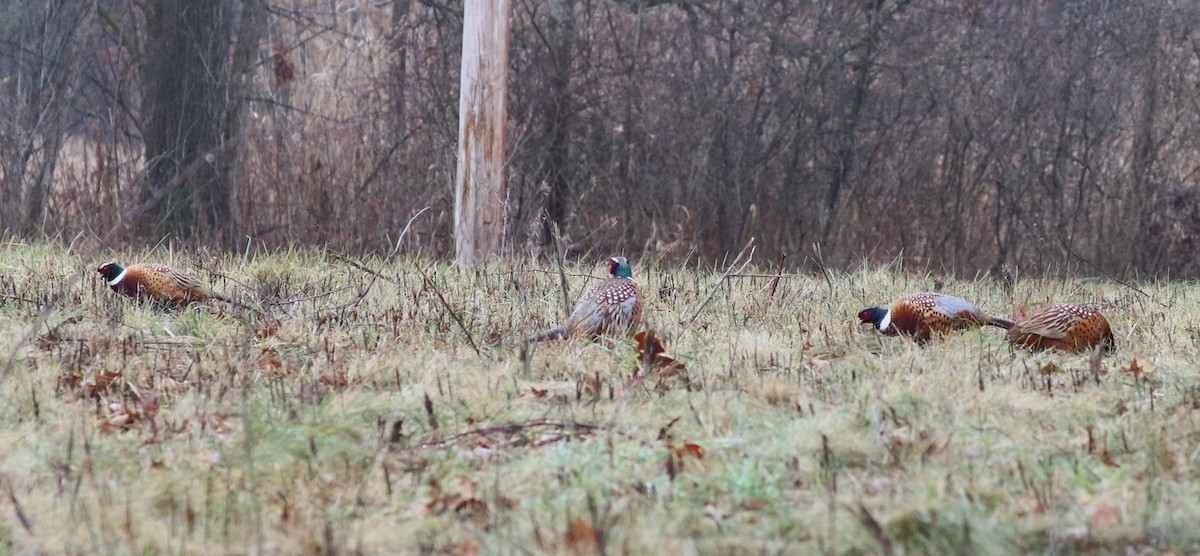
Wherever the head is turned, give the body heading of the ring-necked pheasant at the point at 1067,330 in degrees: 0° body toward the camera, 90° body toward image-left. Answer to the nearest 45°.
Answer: approximately 270°

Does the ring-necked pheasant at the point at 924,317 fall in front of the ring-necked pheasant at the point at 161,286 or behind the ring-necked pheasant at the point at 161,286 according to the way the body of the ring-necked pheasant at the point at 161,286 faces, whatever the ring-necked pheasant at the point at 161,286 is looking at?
behind

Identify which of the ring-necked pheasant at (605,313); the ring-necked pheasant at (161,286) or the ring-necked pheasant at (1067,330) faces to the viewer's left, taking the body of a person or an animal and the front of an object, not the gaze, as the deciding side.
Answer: the ring-necked pheasant at (161,286)

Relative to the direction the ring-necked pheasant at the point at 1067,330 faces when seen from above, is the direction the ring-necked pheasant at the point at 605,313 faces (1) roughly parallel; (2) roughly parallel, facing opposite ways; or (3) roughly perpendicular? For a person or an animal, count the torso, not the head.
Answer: roughly perpendicular

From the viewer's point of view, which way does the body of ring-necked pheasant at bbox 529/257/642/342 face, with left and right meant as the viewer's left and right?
facing away from the viewer and to the right of the viewer

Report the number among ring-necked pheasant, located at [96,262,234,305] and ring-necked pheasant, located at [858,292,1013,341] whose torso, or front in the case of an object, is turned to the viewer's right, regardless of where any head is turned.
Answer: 0

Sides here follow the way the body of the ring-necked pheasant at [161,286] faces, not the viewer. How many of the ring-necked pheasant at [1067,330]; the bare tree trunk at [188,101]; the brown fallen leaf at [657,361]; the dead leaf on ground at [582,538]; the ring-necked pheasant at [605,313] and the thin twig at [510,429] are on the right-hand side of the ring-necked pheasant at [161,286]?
1

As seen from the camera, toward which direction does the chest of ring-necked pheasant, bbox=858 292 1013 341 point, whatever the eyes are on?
to the viewer's left

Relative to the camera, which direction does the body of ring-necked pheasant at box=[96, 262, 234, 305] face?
to the viewer's left

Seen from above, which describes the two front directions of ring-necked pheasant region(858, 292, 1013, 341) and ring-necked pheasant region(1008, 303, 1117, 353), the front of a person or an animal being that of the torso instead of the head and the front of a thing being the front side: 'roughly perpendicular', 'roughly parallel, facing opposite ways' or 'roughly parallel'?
roughly parallel, facing opposite ways

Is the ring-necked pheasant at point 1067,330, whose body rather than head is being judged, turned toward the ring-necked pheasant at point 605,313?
no

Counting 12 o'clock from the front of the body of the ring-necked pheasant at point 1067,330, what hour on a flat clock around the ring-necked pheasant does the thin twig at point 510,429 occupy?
The thin twig is roughly at 4 o'clock from the ring-necked pheasant.

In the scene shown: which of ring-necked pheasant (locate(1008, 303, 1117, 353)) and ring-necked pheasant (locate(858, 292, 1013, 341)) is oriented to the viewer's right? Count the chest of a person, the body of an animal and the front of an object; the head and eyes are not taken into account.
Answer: ring-necked pheasant (locate(1008, 303, 1117, 353))

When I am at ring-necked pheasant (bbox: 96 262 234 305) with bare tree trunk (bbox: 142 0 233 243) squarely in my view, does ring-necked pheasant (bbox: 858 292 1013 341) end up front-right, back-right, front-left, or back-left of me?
back-right

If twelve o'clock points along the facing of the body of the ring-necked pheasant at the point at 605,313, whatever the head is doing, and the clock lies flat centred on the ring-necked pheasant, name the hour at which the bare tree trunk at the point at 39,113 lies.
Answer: The bare tree trunk is roughly at 9 o'clock from the ring-necked pheasant.

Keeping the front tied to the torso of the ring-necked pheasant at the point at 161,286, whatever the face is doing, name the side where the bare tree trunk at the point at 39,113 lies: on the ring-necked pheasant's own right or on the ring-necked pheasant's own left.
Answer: on the ring-necked pheasant's own right

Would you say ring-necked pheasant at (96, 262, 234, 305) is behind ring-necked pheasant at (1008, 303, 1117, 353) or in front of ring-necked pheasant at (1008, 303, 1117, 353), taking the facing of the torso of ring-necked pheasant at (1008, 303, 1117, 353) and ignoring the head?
behind

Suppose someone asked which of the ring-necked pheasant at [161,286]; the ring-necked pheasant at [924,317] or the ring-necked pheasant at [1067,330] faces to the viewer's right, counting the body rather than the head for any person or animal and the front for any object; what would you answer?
the ring-necked pheasant at [1067,330]

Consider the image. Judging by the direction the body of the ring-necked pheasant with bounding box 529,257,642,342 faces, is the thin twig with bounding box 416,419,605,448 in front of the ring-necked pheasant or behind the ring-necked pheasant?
behind
